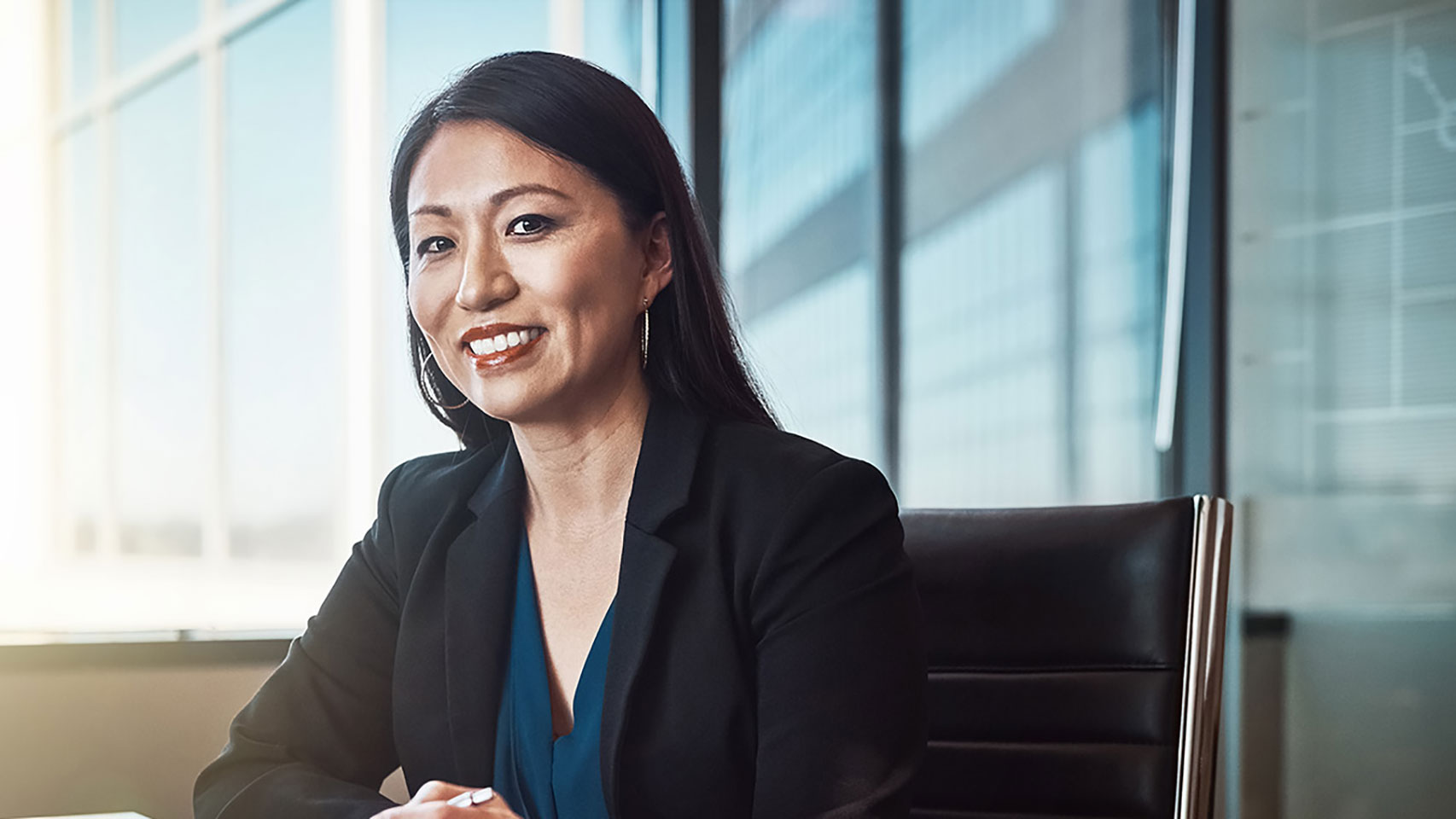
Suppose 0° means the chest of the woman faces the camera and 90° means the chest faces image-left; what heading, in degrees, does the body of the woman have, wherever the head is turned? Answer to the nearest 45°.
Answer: approximately 45°

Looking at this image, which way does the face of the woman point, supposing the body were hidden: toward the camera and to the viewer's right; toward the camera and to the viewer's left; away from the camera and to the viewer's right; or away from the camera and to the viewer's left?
toward the camera and to the viewer's left
